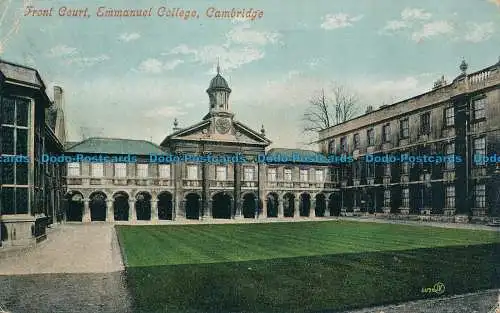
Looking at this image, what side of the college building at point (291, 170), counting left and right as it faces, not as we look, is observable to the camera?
front
